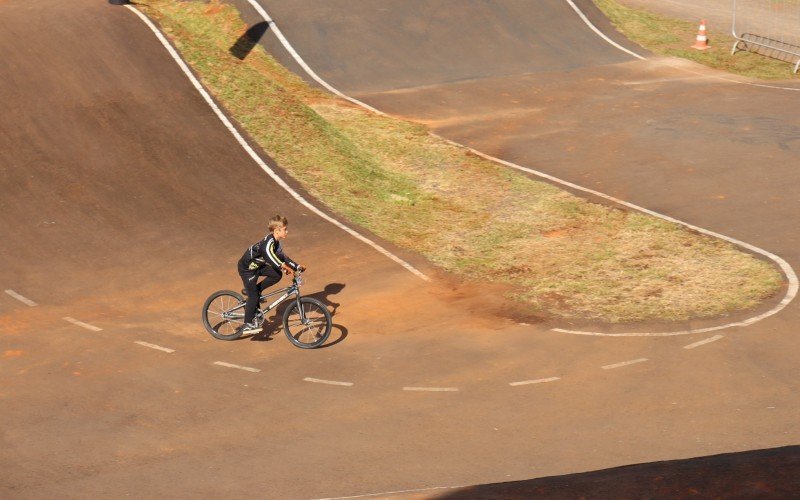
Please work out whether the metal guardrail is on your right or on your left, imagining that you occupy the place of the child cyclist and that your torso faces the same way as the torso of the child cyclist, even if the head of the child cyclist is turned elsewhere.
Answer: on your left

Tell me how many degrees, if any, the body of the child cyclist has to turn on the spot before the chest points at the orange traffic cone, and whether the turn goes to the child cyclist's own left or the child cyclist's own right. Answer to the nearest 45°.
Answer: approximately 45° to the child cyclist's own left

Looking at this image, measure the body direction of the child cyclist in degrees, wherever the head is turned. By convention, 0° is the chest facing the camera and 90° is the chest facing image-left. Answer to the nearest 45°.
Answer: approximately 270°

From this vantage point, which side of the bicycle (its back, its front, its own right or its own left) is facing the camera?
right

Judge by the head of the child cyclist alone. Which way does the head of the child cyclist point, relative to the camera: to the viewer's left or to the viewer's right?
to the viewer's right

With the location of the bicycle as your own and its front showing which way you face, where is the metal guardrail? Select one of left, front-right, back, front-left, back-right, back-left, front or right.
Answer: front-left

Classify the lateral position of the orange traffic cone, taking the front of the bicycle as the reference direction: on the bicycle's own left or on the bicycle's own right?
on the bicycle's own left
